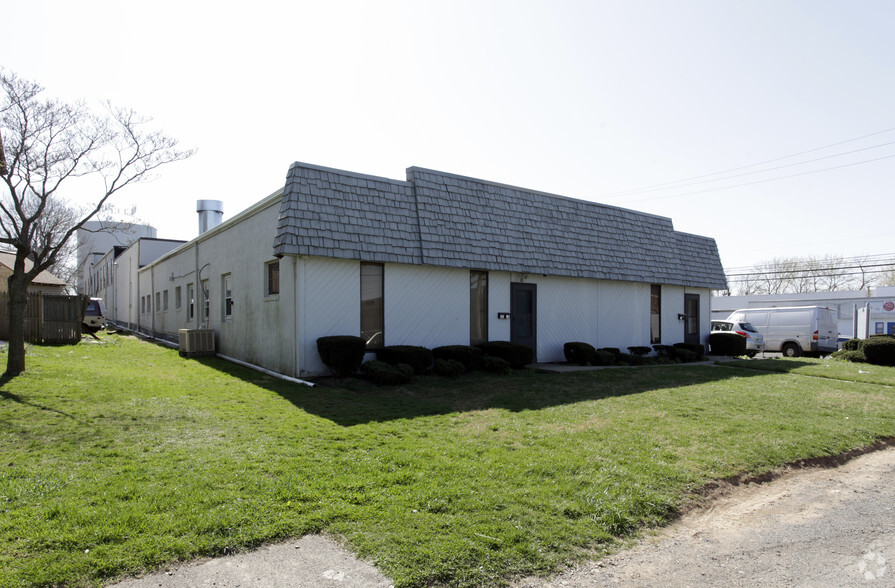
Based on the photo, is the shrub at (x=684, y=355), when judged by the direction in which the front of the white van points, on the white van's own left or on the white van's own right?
on the white van's own left

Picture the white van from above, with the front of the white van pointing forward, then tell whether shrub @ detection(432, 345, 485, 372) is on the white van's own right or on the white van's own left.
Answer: on the white van's own left

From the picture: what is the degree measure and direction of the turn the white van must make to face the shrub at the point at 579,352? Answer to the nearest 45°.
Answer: approximately 90° to its left

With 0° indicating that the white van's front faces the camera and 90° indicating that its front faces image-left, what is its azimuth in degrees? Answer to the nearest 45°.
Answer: approximately 135°

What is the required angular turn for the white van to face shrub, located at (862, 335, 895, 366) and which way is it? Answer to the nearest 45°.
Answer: approximately 135° to its left

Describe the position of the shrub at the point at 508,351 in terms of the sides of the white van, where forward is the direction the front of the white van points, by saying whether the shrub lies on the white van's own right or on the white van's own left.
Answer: on the white van's own left

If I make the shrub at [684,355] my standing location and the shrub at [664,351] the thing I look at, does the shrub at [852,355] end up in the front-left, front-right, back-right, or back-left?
back-right

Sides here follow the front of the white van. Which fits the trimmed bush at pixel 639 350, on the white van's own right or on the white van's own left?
on the white van's own left

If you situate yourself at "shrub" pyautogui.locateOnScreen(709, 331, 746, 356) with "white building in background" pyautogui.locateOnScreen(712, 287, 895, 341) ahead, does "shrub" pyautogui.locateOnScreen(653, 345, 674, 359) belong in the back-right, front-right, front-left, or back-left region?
back-left
